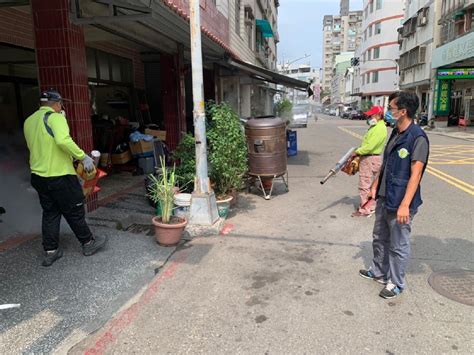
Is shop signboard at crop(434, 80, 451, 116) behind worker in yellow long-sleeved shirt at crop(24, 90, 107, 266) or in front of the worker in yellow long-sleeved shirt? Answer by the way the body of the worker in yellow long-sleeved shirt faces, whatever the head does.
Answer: in front

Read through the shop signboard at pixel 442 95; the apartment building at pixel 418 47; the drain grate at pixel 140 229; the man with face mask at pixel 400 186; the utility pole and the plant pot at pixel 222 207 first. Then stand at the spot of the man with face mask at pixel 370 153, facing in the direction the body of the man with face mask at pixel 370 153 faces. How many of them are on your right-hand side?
2

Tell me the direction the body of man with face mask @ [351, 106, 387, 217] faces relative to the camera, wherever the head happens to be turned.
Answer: to the viewer's left

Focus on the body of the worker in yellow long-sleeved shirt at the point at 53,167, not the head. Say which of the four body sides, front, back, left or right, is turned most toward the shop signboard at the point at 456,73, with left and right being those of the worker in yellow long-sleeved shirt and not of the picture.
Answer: front

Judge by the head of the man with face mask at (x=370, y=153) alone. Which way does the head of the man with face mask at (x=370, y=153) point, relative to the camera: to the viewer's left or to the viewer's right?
to the viewer's left

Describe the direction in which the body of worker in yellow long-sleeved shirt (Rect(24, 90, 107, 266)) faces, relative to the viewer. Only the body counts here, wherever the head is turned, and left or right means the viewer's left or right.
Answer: facing away from the viewer and to the right of the viewer

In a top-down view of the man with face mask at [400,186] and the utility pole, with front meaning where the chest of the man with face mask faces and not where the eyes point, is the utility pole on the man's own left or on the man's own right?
on the man's own right

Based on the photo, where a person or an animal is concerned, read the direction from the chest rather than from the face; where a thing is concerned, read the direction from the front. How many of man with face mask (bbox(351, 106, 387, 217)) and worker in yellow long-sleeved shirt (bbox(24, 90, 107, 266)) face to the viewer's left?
1

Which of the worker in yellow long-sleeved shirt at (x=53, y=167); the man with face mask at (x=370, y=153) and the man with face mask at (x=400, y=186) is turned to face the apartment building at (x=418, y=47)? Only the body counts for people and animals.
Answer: the worker in yellow long-sleeved shirt

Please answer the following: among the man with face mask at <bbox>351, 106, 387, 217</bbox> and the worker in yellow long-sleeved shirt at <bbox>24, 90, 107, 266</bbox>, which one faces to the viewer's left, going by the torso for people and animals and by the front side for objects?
the man with face mask

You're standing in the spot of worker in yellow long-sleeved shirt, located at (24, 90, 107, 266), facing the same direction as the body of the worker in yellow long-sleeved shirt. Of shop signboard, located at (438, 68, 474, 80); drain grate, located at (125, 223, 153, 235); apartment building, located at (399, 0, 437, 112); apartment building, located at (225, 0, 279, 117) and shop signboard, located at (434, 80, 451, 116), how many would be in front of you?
5

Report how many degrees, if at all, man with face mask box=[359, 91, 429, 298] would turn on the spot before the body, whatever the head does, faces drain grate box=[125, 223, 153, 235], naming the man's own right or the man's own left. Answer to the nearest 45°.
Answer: approximately 45° to the man's own right
